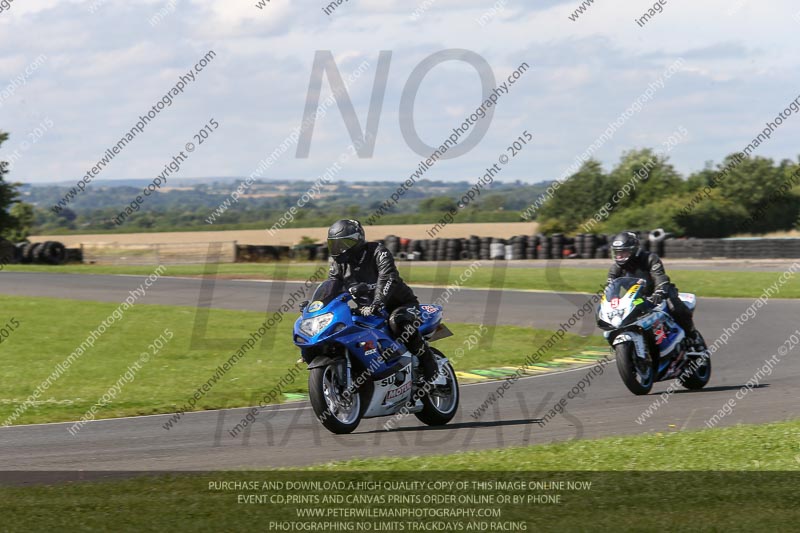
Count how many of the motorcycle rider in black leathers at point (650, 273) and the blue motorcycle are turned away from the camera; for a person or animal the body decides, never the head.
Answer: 0

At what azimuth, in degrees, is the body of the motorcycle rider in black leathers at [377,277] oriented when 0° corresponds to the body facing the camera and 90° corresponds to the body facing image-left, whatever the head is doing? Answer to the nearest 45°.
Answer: approximately 45°

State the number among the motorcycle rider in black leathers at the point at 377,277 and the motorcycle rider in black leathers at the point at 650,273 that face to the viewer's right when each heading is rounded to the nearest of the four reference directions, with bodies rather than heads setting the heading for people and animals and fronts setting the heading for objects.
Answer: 0

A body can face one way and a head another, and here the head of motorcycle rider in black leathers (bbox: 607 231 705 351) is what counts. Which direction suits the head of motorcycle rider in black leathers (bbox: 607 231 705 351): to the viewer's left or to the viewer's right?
to the viewer's left

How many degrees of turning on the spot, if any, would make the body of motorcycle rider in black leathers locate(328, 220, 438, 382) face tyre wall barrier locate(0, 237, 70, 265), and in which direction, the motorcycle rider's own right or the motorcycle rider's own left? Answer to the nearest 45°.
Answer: approximately 90° to the motorcycle rider's own right

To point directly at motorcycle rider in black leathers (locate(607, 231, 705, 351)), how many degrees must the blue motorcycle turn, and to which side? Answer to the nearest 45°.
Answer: approximately 180°

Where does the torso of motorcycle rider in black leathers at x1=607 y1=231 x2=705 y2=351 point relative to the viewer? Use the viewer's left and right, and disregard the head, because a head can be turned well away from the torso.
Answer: facing the viewer and to the left of the viewer

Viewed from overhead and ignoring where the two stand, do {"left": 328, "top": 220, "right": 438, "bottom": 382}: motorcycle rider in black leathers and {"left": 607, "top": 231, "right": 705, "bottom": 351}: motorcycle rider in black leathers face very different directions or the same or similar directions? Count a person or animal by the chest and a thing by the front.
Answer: same or similar directions

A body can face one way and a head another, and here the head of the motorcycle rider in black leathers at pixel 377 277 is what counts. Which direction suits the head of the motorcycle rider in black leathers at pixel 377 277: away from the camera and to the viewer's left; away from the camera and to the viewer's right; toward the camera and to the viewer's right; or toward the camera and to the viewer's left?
toward the camera and to the viewer's left

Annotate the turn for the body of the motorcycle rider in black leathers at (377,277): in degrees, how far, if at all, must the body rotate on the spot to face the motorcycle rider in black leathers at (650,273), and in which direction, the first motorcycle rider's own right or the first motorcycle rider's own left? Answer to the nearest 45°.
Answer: approximately 180°

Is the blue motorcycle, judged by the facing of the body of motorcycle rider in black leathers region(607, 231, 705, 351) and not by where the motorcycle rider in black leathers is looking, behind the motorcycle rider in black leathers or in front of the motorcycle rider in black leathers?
in front

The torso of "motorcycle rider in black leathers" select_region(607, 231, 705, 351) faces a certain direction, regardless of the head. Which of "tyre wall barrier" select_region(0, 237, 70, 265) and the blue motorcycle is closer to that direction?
the blue motorcycle

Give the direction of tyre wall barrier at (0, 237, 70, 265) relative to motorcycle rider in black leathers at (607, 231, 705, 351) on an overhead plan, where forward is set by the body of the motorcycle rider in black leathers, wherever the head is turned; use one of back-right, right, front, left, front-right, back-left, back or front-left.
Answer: right

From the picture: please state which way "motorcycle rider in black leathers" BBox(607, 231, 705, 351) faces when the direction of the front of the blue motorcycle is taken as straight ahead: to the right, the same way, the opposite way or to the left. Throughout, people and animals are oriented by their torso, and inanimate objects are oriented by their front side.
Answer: the same way
